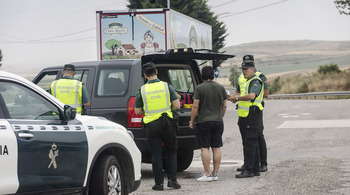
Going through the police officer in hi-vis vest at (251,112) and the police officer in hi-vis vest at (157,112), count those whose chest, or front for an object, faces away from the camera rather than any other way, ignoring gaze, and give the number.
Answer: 1

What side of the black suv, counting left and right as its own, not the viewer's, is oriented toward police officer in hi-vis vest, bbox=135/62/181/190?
back

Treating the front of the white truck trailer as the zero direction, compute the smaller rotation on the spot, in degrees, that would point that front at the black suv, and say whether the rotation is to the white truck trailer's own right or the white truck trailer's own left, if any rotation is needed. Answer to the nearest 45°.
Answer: approximately 135° to the white truck trailer's own right

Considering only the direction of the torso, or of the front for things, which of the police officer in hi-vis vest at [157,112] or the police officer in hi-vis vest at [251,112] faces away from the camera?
the police officer in hi-vis vest at [157,112]

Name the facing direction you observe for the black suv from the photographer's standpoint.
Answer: facing away from the viewer and to the left of the viewer

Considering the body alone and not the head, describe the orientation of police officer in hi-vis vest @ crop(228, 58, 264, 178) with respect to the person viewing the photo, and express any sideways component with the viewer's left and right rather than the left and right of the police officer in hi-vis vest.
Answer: facing to the left of the viewer

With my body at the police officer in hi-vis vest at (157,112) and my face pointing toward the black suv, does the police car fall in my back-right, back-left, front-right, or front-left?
back-left

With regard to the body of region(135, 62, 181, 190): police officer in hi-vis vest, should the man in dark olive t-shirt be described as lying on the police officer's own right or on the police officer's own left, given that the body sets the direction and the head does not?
on the police officer's own right

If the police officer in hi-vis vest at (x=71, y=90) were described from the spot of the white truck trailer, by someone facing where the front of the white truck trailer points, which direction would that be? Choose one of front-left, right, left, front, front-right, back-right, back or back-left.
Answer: back-right

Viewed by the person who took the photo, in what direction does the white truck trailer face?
facing away from the viewer and to the right of the viewer

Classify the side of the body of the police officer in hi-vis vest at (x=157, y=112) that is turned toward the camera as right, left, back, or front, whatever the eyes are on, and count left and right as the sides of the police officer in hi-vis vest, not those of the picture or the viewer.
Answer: back

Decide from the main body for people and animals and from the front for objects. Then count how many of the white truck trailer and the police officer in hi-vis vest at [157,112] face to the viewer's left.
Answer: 0

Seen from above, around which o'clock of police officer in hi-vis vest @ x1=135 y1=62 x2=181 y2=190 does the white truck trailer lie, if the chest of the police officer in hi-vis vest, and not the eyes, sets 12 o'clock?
The white truck trailer is roughly at 12 o'clock from the police officer in hi-vis vest.

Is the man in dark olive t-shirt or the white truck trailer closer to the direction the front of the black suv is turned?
the white truck trailer
